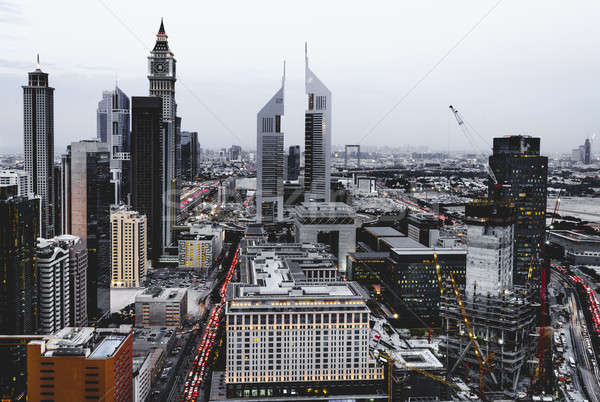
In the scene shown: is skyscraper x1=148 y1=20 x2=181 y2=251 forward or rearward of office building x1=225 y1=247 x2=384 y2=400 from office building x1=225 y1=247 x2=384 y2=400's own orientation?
rearward

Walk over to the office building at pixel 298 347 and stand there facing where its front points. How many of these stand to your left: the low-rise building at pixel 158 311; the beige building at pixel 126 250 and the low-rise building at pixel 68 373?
0

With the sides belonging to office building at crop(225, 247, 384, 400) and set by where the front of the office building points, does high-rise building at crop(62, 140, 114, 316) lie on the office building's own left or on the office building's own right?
on the office building's own right

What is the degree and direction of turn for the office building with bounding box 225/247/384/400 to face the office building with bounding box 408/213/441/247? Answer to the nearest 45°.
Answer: approximately 135° to its left

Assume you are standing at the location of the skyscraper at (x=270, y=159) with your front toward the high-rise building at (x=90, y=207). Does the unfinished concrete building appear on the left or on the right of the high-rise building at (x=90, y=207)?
left

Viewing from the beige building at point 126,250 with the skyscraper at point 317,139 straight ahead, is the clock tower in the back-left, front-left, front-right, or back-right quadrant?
front-left

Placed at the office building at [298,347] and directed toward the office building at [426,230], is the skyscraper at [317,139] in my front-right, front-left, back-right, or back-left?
front-left

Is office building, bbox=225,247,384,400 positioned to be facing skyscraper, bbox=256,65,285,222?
no

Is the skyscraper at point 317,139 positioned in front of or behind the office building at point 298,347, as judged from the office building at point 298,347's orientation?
behind

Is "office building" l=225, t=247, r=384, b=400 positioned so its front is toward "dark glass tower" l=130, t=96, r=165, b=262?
no

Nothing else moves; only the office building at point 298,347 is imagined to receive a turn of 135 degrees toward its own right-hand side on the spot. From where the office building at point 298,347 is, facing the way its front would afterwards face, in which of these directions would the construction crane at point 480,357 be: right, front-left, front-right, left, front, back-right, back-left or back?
back-right

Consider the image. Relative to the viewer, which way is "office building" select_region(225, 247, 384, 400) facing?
toward the camera

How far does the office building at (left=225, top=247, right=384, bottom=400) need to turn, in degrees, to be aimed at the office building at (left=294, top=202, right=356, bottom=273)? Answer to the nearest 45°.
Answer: approximately 180°

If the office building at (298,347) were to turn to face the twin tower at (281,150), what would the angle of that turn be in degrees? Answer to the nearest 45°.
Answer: approximately 180°

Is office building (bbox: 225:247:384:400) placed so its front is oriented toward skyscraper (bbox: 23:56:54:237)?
no

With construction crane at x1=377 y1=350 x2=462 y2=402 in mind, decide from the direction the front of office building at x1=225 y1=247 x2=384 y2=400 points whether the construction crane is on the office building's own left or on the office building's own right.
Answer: on the office building's own left
